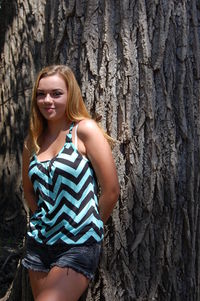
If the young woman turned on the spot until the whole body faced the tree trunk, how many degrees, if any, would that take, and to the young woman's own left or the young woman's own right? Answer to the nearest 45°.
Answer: approximately 180°

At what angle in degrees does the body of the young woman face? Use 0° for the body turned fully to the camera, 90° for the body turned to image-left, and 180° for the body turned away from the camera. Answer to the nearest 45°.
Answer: approximately 45°
